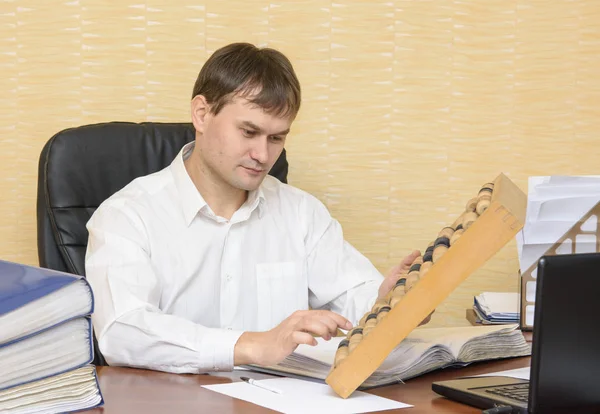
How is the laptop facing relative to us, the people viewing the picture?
facing away from the viewer and to the left of the viewer

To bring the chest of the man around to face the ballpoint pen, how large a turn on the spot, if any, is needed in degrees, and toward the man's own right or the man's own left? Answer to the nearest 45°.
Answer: approximately 45° to the man's own right

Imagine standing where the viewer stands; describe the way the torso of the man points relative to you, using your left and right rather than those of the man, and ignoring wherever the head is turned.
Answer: facing the viewer and to the right of the viewer

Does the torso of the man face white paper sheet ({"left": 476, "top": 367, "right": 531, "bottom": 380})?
yes

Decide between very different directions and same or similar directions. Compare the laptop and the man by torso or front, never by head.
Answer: very different directions

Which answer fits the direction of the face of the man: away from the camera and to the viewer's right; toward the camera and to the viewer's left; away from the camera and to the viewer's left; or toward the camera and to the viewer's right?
toward the camera and to the viewer's right

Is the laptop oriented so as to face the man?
yes
